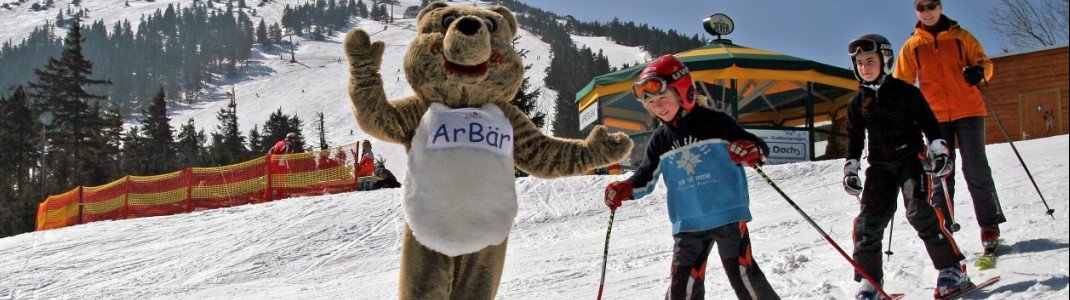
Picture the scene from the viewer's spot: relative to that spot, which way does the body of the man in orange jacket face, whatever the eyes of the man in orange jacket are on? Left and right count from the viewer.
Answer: facing the viewer

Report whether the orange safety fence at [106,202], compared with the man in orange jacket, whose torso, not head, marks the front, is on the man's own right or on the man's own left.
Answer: on the man's own right

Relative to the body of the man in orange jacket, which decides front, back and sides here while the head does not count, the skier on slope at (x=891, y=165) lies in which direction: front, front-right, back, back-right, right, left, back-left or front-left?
front

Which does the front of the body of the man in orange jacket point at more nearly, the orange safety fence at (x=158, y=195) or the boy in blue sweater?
the boy in blue sweater

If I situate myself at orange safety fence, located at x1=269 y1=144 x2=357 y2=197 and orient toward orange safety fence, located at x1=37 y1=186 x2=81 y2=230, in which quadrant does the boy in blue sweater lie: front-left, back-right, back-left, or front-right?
back-left

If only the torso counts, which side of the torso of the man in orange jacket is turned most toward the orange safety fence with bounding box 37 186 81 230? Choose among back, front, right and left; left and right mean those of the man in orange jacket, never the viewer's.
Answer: right

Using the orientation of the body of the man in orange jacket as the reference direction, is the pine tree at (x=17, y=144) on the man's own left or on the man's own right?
on the man's own right

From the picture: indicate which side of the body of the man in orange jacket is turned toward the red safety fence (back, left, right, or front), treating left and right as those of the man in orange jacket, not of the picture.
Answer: right

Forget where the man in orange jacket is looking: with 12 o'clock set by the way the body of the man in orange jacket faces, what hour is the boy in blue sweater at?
The boy in blue sweater is roughly at 1 o'clock from the man in orange jacket.

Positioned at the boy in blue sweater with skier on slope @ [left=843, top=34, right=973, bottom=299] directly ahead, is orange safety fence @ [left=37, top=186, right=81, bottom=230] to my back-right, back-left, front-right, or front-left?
back-left

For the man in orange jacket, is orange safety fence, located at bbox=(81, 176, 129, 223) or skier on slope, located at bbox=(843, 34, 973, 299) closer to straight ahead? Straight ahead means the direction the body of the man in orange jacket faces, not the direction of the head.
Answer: the skier on slope

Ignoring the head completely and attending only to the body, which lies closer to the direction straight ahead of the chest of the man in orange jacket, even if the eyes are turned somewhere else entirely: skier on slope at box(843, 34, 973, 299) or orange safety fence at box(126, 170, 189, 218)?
the skier on slope
